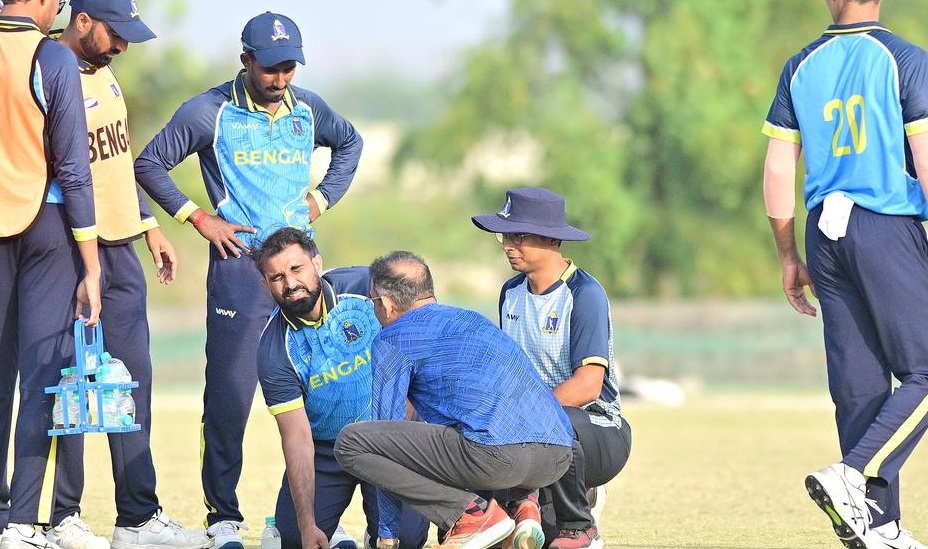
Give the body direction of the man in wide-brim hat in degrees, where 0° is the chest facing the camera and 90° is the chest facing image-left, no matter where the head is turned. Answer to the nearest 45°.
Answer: approximately 45°

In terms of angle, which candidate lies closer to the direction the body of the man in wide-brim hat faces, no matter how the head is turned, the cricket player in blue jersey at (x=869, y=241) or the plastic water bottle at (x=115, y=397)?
the plastic water bottle

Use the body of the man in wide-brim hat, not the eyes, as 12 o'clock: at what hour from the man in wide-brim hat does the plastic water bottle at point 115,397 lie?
The plastic water bottle is roughly at 1 o'clock from the man in wide-brim hat.

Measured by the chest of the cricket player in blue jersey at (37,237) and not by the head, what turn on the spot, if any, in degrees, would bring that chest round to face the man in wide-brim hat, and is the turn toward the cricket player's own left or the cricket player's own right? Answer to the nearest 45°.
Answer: approximately 45° to the cricket player's own right

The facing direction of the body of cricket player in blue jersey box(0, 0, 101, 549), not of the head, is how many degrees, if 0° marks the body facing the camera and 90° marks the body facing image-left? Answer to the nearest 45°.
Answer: approximately 225°

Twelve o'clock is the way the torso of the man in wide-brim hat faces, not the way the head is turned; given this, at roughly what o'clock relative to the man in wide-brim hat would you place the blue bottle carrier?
The blue bottle carrier is roughly at 1 o'clock from the man in wide-brim hat.

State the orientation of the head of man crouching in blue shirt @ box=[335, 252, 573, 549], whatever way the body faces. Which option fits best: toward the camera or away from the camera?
away from the camera

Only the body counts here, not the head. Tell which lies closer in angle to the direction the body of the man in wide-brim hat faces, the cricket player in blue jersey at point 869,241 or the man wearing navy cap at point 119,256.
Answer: the man wearing navy cap
